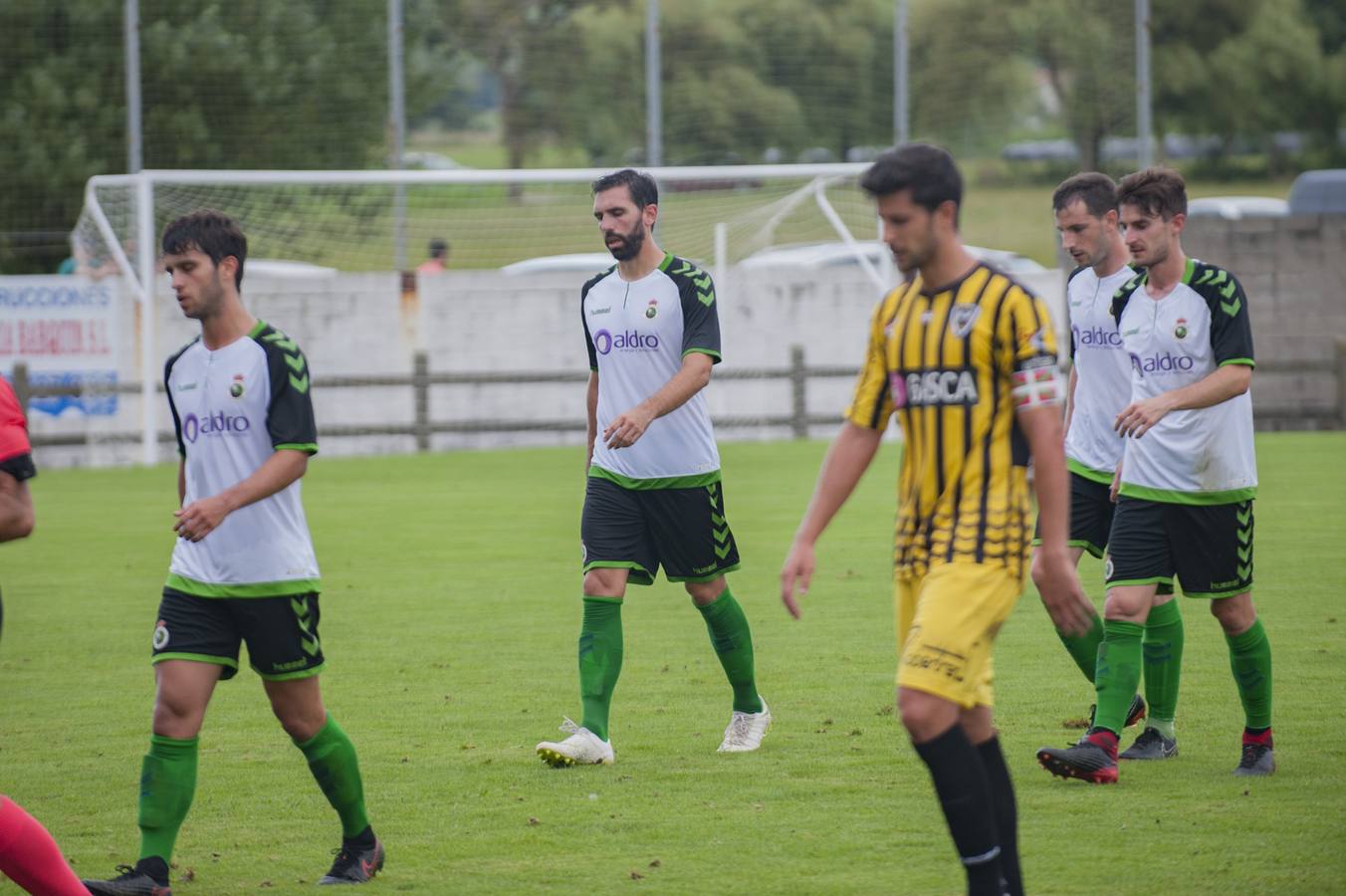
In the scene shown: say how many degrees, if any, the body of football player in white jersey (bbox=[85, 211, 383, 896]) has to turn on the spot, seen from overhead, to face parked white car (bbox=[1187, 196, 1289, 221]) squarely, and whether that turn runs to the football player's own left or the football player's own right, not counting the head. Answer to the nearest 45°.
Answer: approximately 180°

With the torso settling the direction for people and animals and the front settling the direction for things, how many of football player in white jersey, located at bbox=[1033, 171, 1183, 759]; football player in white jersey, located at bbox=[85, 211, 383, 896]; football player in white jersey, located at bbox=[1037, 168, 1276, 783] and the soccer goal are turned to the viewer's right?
0

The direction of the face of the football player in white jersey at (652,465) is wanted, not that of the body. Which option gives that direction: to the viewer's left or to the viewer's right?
to the viewer's left

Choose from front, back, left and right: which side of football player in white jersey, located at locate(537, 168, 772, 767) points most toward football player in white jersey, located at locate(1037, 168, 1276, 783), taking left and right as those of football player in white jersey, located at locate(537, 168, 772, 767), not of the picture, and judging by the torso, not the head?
left

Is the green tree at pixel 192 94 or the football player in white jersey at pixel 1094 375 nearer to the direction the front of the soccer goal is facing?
the football player in white jersey

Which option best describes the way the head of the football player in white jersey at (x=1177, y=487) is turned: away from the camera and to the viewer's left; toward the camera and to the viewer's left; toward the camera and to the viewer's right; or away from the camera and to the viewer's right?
toward the camera and to the viewer's left

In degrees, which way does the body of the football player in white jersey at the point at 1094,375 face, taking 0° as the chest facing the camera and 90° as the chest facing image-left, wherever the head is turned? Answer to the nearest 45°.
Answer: approximately 45°

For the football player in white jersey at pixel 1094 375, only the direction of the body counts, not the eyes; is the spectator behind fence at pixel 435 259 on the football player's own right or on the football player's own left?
on the football player's own right

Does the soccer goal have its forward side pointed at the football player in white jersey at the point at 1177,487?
yes

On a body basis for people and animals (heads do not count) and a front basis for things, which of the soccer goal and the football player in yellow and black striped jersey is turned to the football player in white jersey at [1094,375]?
the soccer goal

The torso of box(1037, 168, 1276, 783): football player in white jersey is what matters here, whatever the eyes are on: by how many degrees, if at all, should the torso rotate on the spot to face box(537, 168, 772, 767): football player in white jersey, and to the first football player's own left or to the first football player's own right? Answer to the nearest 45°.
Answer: approximately 45° to the first football player's own right

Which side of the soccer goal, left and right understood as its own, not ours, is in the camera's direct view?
front

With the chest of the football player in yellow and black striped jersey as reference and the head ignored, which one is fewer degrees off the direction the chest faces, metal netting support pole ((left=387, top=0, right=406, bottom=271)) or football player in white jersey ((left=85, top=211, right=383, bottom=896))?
the football player in white jersey

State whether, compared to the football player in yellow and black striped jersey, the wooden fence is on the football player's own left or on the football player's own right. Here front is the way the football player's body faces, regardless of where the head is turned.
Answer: on the football player's own right

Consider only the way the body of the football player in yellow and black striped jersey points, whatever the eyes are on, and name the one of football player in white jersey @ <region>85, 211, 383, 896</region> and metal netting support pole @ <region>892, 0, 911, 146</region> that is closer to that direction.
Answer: the football player in white jersey

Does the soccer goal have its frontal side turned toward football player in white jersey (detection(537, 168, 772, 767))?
yes

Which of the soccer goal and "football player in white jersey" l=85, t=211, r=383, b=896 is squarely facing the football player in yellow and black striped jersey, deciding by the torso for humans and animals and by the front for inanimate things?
the soccer goal

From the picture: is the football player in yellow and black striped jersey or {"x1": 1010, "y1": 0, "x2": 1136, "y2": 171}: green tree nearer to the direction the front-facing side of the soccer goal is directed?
the football player in yellow and black striped jersey
